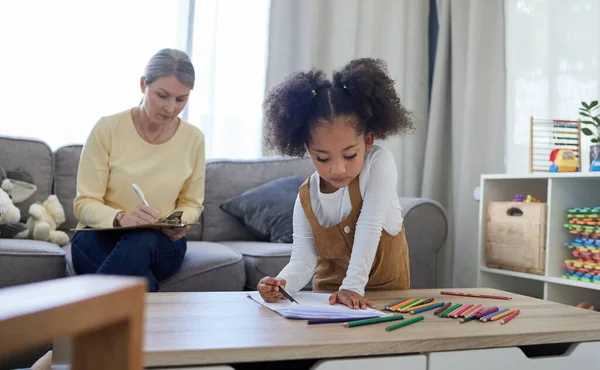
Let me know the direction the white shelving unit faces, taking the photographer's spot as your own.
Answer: facing the viewer and to the left of the viewer

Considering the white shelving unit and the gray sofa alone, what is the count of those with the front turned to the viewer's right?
0

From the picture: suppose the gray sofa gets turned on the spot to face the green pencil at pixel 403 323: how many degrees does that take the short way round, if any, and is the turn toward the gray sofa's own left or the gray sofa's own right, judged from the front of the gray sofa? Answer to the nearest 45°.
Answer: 0° — it already faces it

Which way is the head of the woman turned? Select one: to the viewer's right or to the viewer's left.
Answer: to the viewer's right

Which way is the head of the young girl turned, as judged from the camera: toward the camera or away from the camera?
toward the camera

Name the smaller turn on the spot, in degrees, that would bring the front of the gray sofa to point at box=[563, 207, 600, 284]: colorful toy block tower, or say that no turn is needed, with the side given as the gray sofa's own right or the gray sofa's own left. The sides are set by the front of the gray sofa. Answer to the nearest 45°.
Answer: approximately 90° to the gray sofa's own left

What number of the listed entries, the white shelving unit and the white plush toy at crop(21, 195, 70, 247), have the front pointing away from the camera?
0

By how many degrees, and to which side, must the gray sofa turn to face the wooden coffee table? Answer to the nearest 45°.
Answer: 0° — it already faces it

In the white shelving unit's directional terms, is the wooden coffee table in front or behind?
in front

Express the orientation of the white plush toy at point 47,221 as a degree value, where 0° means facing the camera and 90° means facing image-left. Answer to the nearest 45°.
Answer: approximately 315°

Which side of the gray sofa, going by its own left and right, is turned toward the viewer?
front

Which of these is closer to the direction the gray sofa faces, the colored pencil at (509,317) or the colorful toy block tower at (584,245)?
the colored pencil
